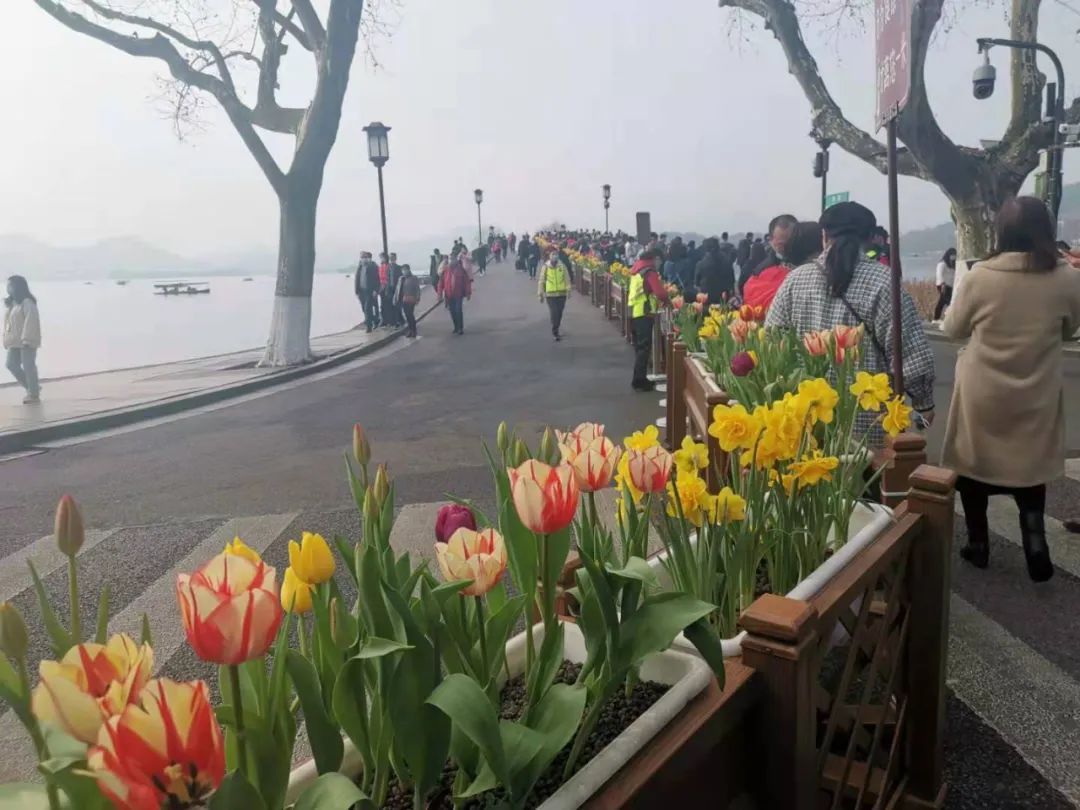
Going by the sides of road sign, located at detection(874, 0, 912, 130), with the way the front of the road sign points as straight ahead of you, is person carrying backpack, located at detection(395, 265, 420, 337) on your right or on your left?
on your right

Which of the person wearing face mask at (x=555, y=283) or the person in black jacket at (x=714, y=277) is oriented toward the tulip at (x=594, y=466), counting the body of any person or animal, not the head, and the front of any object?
the person wearing face mask

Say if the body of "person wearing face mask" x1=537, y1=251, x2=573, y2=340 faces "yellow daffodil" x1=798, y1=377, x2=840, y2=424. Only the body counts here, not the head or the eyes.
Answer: yes

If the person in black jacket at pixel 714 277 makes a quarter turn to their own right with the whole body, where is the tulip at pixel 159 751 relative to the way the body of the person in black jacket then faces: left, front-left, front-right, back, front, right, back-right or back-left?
right

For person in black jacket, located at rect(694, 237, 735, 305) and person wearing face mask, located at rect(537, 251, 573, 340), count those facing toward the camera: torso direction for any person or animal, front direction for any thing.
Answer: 1

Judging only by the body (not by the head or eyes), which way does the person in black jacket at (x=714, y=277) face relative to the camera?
away from the camera

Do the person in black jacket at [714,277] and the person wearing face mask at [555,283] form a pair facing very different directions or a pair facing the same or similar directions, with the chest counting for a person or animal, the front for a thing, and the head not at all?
very different directions
